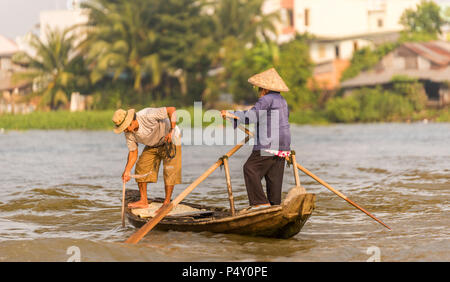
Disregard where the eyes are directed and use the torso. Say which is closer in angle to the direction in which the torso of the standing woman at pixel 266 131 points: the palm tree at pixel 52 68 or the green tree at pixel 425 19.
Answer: the palm tree

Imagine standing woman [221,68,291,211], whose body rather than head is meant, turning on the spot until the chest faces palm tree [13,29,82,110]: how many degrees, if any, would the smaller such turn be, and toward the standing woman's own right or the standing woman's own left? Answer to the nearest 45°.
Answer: approximately 45° to the standing woman's own right

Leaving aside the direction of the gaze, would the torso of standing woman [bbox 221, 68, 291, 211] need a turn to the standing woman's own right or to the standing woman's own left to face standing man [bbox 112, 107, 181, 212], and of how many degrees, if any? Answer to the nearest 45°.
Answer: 0° — they already face them

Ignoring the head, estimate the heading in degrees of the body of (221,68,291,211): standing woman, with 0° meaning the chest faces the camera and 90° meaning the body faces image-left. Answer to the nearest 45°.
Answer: approximately 135°

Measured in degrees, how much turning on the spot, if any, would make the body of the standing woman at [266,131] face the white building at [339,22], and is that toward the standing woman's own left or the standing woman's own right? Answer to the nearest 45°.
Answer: approximately 45° to the standing woman's own right

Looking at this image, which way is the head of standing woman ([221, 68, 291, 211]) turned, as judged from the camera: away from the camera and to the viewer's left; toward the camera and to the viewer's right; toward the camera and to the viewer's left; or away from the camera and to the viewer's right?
away from the camera and to the viewer's left

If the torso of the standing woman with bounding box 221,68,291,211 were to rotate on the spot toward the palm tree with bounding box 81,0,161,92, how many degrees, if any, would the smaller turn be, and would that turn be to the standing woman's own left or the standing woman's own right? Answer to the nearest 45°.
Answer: approximately 45° to the standing woman's own right

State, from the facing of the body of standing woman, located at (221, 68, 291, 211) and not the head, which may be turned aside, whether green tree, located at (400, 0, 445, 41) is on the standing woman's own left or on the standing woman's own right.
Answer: on the standing woman's own right

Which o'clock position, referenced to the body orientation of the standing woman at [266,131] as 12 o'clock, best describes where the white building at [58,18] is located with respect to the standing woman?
The white building is roughly at 1 o'clock from the standing woman.
